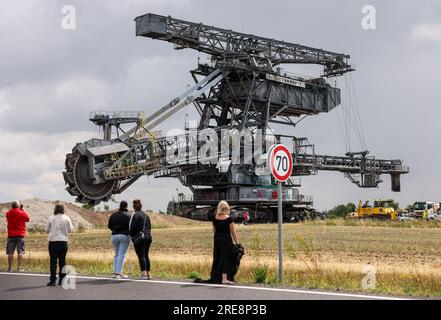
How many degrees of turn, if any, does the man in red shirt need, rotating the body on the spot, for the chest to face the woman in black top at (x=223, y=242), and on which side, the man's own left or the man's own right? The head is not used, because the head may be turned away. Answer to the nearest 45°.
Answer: approximately 135° to the man's own right

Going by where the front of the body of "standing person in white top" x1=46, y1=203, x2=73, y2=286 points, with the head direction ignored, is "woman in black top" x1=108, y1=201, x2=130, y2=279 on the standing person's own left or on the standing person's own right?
on the standing person's own right

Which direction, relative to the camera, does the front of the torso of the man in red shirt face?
away from the camera

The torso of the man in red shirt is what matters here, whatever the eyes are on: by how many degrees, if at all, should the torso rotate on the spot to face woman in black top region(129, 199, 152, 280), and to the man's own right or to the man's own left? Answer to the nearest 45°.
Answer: approximately 135° to the man's own right
